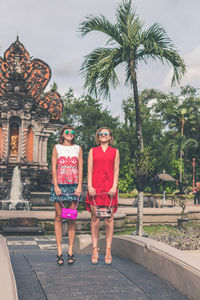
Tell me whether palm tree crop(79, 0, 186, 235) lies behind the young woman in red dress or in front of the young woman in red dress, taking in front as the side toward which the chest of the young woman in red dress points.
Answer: behind

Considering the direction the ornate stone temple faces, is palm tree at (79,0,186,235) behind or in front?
in front

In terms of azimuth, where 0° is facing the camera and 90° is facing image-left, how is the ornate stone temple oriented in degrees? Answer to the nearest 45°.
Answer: approximately 0°
